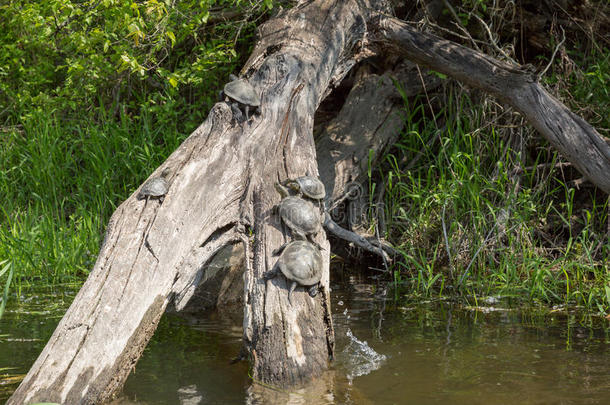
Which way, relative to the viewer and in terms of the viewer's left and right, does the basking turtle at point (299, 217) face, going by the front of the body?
facing away from the viewer and to the left of the viewer

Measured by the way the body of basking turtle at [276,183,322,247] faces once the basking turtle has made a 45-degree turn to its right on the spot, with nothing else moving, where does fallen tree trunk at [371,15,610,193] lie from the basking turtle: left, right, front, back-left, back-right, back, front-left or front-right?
front-right

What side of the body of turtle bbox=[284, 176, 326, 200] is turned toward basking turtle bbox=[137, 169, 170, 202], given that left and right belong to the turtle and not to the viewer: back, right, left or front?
front

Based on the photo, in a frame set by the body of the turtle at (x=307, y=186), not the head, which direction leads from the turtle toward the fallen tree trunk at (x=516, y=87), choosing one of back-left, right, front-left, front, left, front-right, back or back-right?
back-right

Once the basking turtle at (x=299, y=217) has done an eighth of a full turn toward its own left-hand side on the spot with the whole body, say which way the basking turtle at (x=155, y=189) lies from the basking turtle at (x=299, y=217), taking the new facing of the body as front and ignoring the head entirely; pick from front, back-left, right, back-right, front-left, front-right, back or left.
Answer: front

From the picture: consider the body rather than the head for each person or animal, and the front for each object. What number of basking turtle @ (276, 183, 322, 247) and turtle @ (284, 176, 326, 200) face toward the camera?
0

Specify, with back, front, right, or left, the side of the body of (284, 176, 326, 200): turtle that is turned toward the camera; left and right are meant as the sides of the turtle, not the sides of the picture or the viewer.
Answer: left
